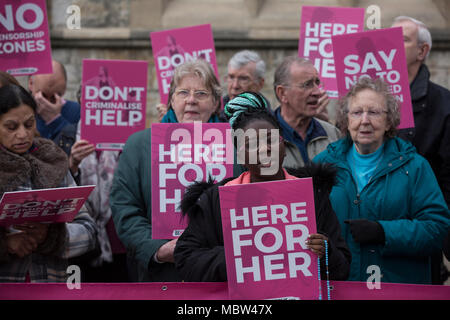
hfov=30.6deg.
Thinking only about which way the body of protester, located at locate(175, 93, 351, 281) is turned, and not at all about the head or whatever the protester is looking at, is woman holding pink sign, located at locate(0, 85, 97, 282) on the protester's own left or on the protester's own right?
on the protester's own right

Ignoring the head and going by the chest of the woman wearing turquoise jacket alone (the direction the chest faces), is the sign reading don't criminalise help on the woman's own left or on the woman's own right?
on the woman's own right

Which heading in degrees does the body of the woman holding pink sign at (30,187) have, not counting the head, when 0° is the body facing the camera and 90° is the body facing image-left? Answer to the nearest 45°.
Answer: approximately 0°

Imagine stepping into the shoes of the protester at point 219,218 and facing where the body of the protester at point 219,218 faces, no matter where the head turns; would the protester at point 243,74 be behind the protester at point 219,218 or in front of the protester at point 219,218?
behind

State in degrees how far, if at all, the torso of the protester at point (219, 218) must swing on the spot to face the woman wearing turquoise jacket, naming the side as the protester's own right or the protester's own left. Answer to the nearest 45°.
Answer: approximately 135° to the protester's own left

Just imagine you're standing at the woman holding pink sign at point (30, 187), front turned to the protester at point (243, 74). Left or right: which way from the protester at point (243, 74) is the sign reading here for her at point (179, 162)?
right

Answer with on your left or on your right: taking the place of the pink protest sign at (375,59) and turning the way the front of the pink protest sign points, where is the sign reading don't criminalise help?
on your right
